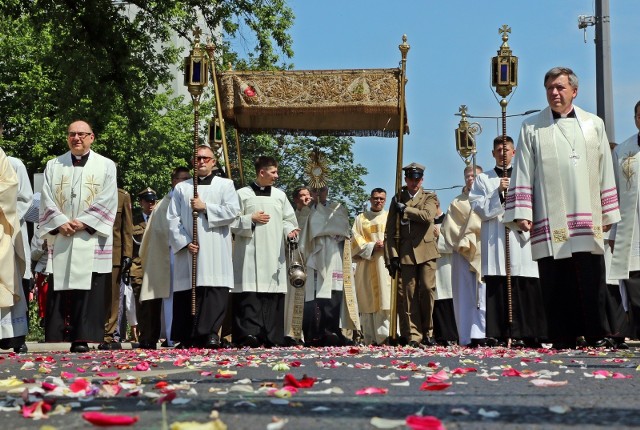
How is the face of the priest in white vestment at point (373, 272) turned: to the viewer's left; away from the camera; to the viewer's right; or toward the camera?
toward the camera

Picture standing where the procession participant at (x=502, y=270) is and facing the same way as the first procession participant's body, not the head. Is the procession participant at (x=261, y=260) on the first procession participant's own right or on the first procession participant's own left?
on the first procession participant's own right

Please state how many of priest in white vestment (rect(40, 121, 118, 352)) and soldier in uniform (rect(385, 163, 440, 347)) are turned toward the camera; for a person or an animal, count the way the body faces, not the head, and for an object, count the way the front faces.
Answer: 2

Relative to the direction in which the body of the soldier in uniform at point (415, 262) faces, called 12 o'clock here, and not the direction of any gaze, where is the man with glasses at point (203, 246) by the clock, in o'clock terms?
The man with glasses is roughly at 2 o'clock from the soldier in uniform.

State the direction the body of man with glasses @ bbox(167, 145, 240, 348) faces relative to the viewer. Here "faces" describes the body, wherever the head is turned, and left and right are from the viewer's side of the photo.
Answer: facing the viewer

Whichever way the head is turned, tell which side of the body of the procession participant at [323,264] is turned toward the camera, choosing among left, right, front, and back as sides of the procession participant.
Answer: front

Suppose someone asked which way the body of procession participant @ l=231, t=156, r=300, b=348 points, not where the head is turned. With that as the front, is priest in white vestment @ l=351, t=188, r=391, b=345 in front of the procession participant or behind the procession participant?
behind

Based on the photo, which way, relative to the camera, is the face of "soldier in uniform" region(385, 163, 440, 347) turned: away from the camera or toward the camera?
toward the camera

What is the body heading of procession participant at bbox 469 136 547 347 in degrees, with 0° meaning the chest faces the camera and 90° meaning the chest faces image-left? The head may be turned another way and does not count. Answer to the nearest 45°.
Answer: approximately 0°

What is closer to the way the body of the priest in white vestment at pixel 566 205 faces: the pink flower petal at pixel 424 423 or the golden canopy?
the pink flower petal
